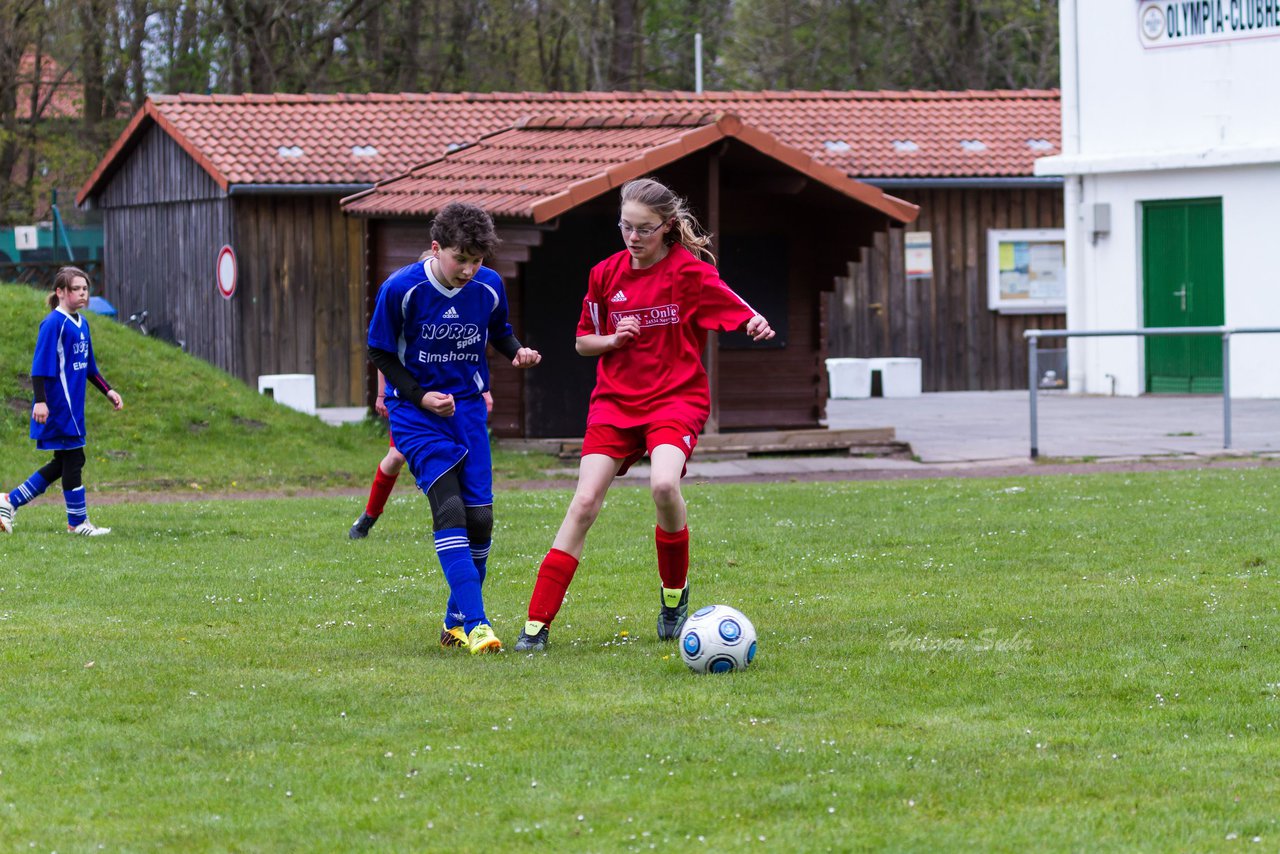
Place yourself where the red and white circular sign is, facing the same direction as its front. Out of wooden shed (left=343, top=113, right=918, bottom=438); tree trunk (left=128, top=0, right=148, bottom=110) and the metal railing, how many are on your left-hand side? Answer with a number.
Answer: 2

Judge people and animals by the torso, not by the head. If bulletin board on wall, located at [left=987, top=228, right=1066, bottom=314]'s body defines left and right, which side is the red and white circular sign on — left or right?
on its right

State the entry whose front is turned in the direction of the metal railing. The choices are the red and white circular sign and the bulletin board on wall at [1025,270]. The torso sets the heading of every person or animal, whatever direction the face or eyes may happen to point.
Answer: the bulletin board on wall

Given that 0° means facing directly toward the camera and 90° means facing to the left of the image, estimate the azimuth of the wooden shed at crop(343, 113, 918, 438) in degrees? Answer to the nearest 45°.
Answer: approximately 315°

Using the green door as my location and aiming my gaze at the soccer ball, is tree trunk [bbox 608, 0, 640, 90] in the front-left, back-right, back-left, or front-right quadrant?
back-right

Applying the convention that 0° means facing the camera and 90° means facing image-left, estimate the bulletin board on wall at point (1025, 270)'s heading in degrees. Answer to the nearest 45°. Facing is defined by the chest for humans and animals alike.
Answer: approximately 0°

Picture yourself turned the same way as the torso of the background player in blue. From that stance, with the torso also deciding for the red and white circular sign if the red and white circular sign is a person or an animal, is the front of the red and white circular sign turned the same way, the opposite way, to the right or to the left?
to the right
